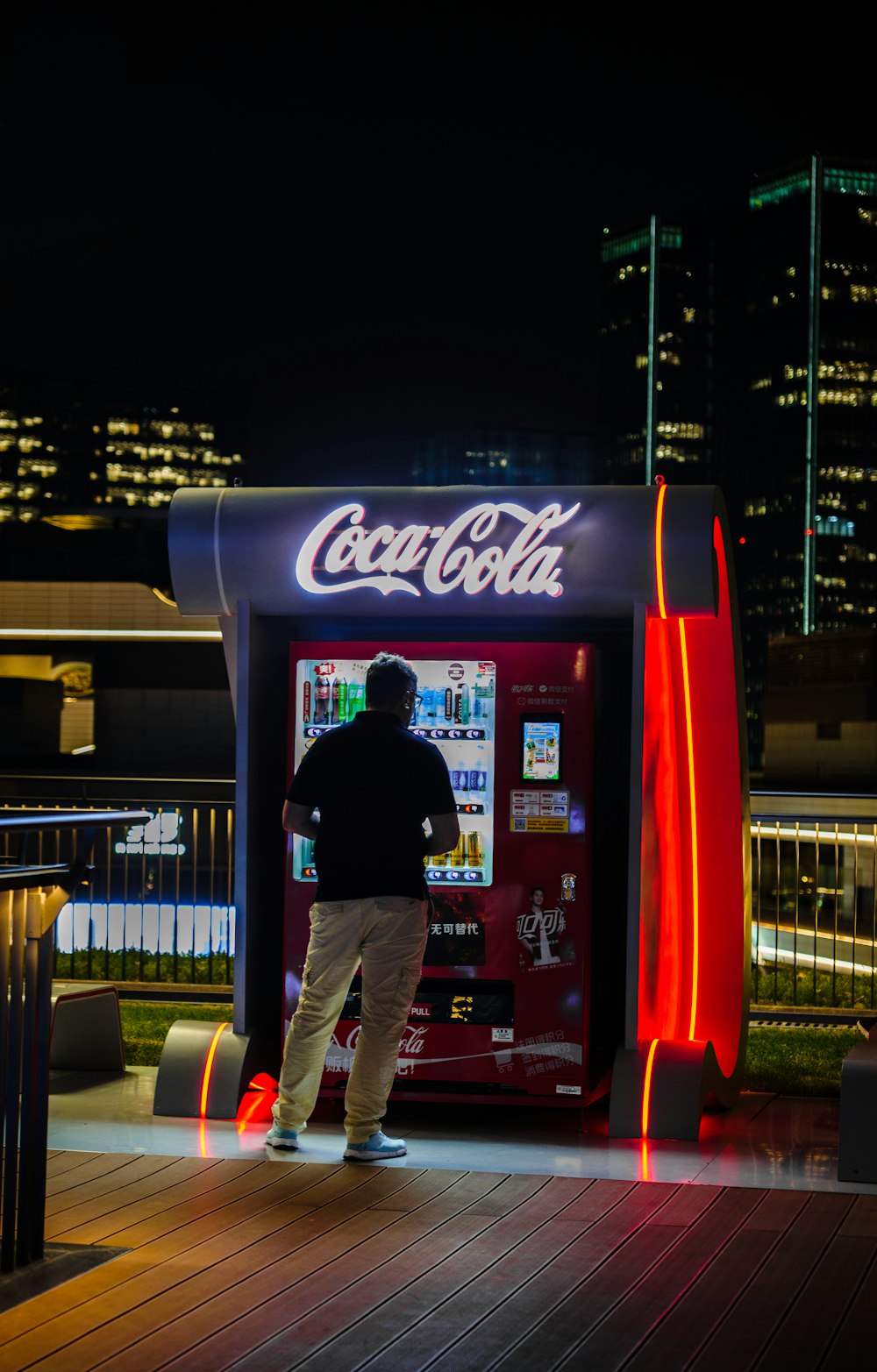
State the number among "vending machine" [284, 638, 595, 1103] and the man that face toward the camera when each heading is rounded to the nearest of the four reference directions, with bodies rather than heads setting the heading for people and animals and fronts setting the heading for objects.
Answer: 1

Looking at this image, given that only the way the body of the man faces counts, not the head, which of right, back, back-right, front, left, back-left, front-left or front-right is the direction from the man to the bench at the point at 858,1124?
right

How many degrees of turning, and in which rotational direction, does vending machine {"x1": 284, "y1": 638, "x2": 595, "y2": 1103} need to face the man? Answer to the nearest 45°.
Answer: approximately 45° to its right

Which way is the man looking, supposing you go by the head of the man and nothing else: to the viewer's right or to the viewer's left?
to the viewer's right

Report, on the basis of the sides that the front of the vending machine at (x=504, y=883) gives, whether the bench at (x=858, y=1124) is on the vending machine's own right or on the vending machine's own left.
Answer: on the vending machine's own left

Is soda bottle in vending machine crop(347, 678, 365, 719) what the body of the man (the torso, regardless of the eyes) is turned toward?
yes

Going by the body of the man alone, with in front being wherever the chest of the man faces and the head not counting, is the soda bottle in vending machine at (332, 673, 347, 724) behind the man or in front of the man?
in front

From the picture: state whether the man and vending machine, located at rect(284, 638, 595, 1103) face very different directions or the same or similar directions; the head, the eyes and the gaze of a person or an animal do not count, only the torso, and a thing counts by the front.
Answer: very different directions

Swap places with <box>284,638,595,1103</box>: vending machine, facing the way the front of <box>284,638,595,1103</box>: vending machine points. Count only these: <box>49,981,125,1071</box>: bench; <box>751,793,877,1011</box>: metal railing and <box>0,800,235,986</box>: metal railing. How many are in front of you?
0

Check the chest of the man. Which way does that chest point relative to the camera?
away from the camera

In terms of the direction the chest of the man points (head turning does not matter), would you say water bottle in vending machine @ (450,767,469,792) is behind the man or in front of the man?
in front

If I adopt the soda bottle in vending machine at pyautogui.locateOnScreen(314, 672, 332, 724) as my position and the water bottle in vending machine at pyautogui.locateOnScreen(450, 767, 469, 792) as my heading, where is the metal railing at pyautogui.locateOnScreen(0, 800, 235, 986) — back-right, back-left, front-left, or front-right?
back-left

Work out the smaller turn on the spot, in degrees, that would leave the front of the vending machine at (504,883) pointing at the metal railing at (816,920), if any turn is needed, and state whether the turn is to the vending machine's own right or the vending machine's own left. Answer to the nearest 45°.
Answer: approximately 135° to the vending machine's own left

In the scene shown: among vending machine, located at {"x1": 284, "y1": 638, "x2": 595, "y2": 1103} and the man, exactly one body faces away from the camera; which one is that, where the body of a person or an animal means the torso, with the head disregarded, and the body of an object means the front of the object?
the man

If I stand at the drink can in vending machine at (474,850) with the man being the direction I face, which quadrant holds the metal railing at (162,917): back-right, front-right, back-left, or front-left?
back-right

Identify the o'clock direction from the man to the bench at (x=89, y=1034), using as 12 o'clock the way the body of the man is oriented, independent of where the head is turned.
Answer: The bench is roughly at 11 o'clock from the man.

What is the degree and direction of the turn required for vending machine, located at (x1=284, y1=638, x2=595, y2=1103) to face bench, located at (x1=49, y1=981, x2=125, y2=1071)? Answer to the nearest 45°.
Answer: approximately 135° to its right

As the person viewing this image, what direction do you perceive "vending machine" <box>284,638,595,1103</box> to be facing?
facing the viewer
